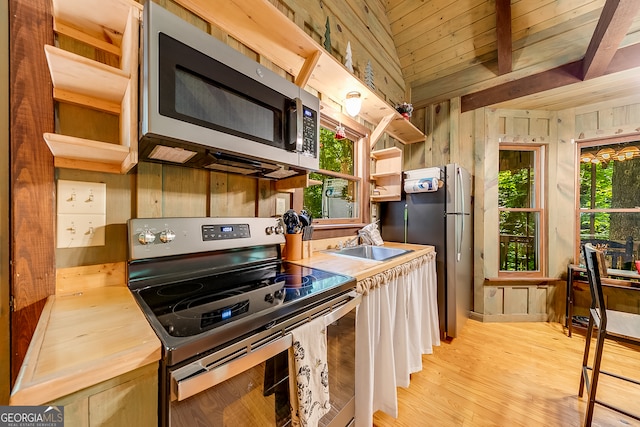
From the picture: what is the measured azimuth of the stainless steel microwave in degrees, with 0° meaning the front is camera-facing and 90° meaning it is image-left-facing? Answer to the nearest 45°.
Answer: approximately 315°

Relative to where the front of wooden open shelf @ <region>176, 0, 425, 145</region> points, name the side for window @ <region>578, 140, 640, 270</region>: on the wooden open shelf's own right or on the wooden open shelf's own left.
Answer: on the wooden open shelf's own left
